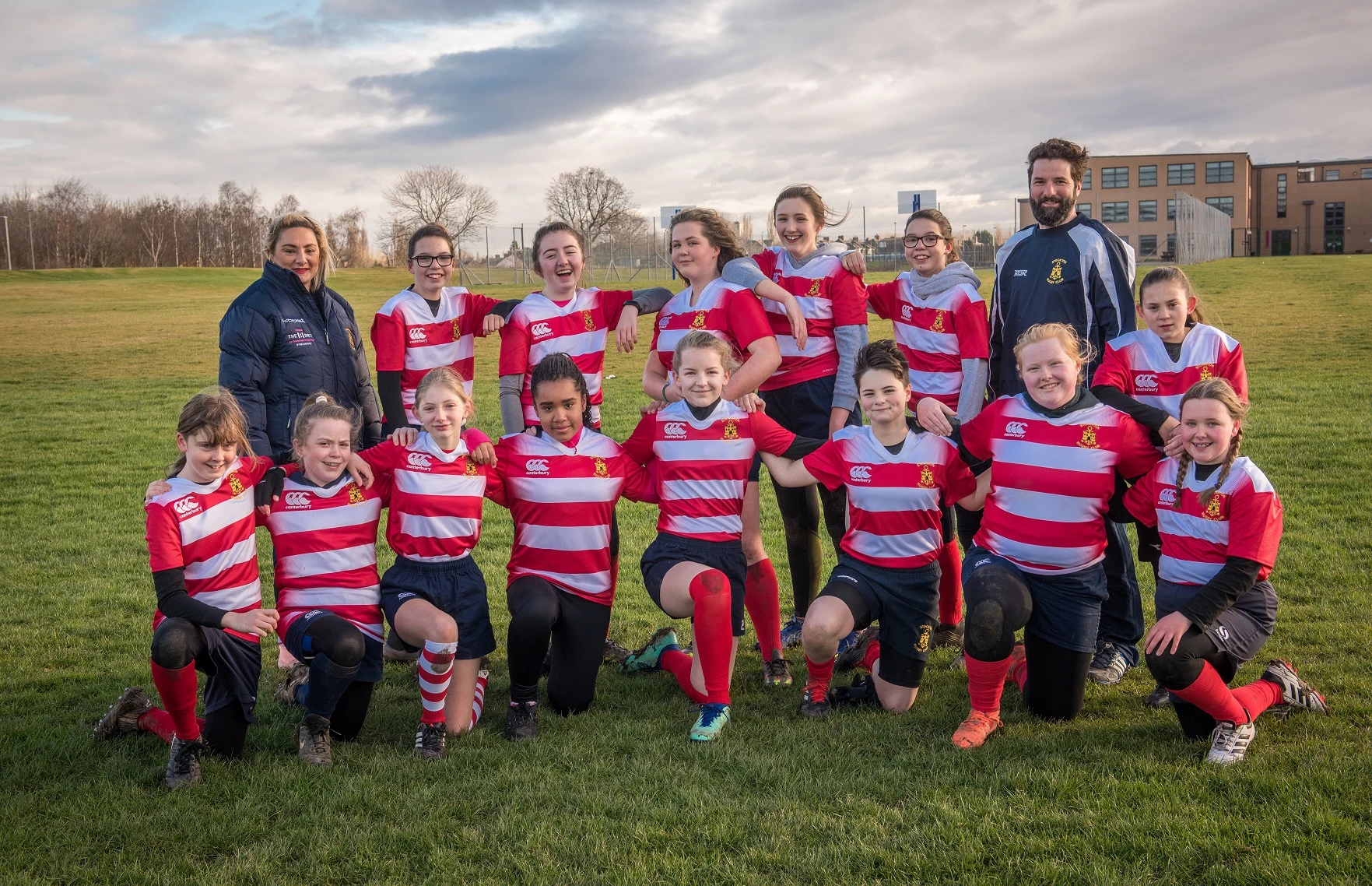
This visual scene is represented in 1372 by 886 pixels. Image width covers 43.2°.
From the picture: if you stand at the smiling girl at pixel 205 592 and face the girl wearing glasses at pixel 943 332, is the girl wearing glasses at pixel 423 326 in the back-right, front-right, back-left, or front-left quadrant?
front-left

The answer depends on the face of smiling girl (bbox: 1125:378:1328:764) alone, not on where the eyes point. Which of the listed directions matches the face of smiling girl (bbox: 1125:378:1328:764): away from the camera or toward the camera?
toward the camera

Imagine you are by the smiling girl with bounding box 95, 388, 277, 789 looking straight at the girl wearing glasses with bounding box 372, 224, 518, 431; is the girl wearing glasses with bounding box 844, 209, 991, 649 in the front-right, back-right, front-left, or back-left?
front-right

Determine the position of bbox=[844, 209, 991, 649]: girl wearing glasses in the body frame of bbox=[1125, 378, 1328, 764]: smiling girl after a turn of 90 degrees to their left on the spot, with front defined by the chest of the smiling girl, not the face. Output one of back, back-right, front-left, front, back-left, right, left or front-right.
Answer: back

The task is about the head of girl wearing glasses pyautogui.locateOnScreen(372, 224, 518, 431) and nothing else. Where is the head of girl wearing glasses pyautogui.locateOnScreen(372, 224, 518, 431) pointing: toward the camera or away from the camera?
toward the camera

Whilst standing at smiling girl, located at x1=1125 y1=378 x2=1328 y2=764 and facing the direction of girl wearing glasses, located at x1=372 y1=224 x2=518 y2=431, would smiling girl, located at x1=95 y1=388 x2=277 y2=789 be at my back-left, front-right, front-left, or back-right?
front-left

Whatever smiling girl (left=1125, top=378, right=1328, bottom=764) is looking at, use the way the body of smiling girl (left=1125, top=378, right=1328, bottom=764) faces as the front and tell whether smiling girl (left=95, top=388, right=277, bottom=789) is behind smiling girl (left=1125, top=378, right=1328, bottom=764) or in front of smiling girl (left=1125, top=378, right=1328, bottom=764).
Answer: in front

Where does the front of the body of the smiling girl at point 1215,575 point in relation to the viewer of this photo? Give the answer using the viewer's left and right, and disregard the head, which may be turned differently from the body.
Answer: facing the viewer and to the left of the viewer
